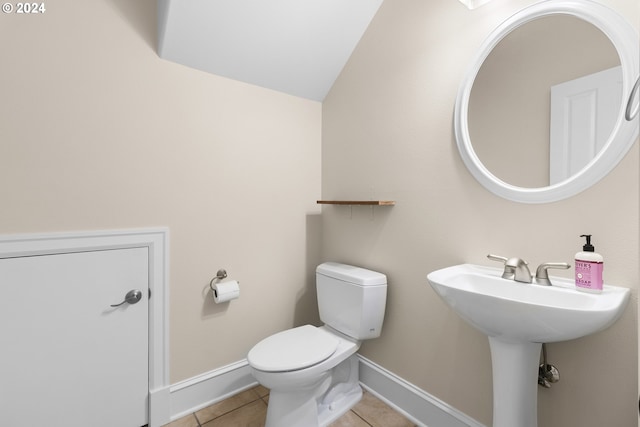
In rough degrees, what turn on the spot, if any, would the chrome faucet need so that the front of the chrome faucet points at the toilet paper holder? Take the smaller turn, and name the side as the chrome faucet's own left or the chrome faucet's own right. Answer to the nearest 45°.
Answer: approximately 45° to the chrome faucet's own right

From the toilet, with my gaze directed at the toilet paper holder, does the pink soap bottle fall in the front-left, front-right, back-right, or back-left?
back-left

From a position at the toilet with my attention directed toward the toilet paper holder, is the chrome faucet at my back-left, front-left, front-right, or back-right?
back-left

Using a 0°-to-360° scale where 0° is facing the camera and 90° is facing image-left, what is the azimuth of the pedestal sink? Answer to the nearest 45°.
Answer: approximately 45°

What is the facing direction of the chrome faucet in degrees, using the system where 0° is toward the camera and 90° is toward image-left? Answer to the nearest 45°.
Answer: approximately 45°
